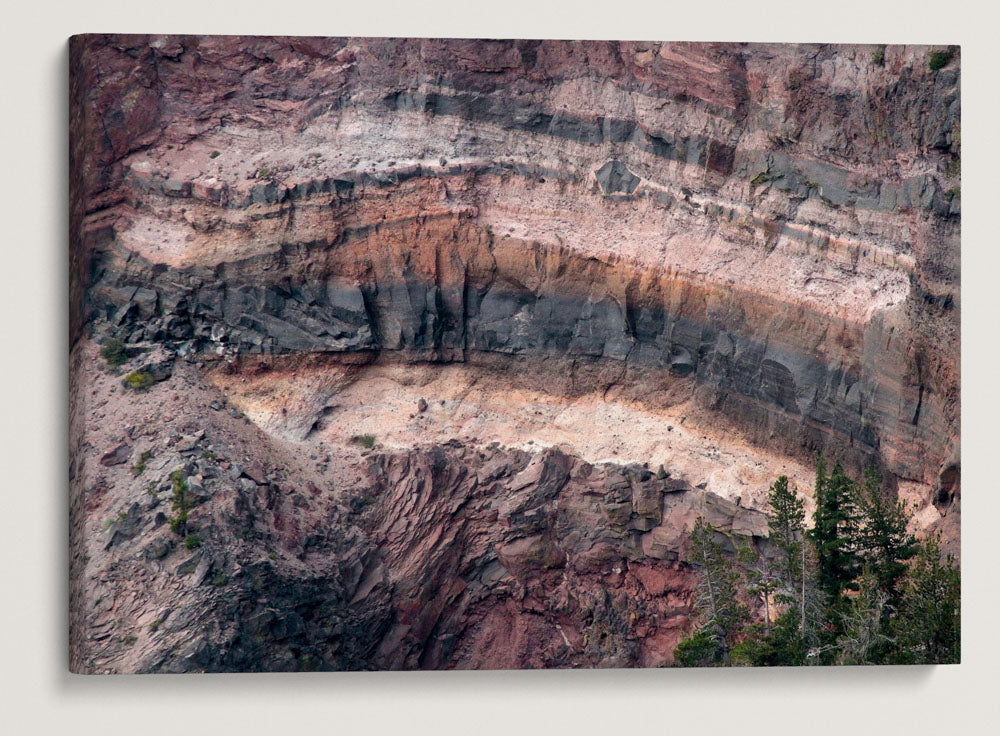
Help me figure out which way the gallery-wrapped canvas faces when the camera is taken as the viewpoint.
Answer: facing the viewer
